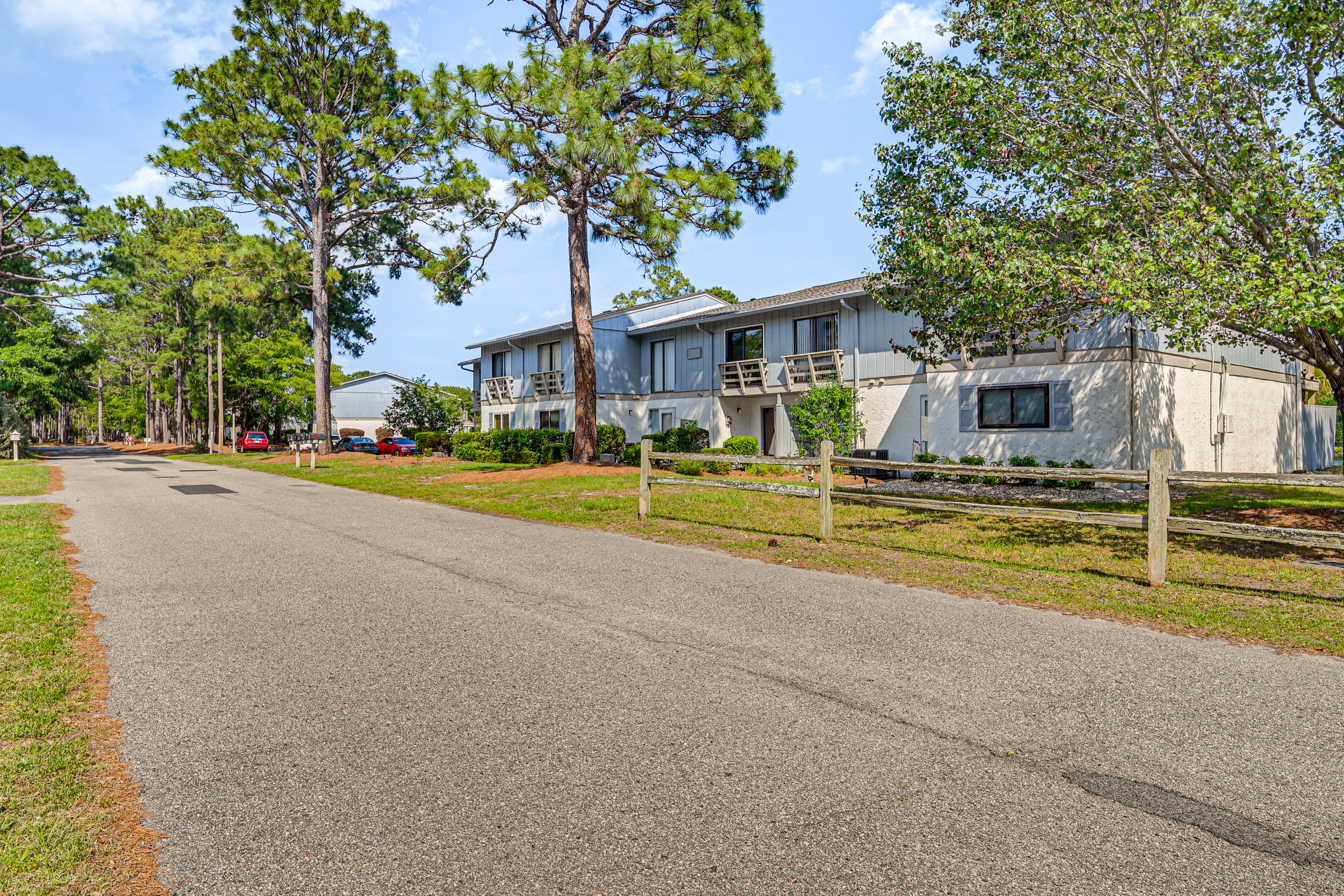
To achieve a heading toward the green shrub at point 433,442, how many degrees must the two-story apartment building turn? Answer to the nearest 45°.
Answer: approximately 90° to its right

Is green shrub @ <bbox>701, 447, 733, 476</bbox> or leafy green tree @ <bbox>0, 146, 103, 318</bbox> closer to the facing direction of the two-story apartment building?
the green shrub

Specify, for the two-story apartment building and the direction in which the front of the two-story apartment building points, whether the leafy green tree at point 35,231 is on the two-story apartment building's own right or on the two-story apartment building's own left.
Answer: on the two-story apartment building's own right

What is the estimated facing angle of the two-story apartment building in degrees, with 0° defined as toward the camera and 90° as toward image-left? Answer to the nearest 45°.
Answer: approximately 45°

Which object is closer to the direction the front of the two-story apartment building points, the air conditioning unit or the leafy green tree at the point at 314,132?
the air conditioning unit

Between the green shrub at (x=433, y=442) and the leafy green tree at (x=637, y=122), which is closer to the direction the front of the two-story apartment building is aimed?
the leafy green tree

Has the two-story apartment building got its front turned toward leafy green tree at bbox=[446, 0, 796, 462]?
yes

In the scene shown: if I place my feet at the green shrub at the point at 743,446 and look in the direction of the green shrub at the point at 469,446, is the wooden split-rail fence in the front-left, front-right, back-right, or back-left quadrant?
back-left

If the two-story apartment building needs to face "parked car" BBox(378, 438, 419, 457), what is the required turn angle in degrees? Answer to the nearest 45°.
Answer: approximately 90° to its right
